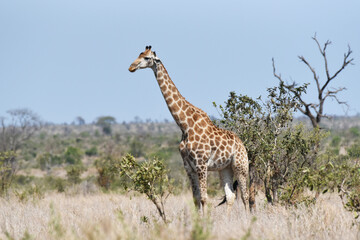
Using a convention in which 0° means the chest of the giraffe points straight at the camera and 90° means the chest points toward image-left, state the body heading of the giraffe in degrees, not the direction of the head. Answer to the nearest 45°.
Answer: approximately 90°

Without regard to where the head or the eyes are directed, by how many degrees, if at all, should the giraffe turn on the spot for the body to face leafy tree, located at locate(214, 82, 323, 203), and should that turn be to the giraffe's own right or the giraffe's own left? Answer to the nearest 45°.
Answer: approximately 135° to the giraffe's own right

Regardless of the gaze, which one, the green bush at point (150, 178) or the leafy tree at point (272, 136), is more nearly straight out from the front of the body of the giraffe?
the green bush

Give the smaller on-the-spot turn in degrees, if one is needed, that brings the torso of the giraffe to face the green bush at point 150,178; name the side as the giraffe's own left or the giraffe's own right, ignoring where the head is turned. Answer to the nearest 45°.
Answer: approximately 45° to the giraffe's own left
